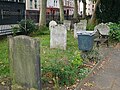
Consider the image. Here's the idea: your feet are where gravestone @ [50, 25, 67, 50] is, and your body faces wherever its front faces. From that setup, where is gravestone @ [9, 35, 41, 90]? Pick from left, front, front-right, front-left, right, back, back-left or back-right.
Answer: front

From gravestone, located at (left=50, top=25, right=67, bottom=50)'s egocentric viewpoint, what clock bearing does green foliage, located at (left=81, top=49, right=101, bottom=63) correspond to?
The green foliage is roughly at 11 o'clock from the gravestone.

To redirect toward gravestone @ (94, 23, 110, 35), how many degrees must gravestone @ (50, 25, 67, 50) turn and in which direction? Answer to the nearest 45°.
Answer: approximately 135° to its left

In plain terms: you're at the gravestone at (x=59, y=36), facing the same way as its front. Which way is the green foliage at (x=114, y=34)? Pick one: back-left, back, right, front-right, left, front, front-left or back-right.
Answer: back-left

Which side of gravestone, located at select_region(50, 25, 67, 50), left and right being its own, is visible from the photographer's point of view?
front

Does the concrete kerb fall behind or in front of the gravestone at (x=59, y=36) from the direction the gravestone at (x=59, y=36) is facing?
in front

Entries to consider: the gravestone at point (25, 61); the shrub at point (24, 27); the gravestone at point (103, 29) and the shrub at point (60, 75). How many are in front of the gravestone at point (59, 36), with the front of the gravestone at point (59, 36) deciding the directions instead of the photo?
2

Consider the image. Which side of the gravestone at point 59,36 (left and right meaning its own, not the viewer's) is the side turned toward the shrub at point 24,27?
back

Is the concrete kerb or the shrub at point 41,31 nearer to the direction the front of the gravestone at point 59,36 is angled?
the concrete kerb

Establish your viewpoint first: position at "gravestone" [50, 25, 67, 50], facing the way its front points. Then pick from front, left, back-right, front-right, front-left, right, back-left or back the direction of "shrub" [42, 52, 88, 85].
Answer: front

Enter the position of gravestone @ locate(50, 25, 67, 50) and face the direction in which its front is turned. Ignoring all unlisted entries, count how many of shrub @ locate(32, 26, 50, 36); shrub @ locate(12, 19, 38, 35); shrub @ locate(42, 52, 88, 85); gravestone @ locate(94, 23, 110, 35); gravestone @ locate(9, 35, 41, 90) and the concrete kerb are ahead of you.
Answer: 3

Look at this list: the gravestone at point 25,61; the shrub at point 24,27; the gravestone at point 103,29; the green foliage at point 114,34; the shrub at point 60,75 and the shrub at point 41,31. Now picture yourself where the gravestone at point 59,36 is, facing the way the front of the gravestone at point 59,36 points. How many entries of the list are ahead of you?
2
